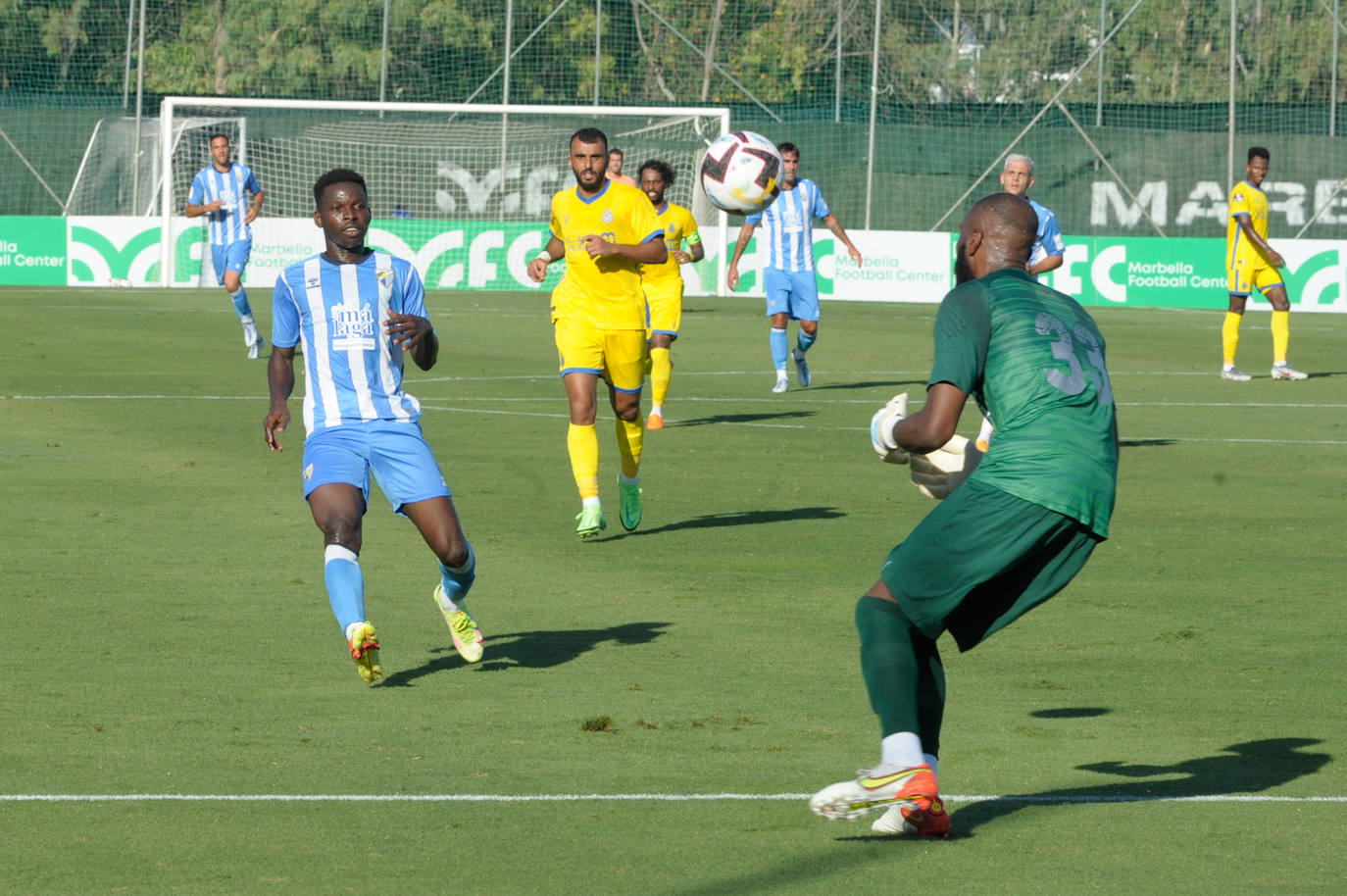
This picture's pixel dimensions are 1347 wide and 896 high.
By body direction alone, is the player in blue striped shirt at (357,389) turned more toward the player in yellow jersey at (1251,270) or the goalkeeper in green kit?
the goalkeeper in green kit

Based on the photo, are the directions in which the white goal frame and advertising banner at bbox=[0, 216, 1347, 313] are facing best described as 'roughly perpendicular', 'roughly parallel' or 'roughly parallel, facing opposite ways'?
roughly parallel

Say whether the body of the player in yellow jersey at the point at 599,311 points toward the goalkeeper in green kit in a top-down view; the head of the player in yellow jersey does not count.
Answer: yes

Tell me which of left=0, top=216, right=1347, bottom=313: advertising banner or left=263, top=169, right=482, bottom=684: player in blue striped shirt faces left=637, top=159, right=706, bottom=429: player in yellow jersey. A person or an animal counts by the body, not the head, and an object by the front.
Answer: the advertising banner

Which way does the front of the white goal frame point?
toward the camera

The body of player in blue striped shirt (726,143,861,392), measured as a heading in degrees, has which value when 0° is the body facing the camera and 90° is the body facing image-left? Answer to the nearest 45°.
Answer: approximately 0°

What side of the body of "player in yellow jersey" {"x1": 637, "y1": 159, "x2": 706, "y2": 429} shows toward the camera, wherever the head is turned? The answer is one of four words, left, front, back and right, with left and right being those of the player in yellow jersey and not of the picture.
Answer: front

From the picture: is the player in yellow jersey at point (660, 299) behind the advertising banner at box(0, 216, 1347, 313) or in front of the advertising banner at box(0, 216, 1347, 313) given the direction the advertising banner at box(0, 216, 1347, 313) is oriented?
in front

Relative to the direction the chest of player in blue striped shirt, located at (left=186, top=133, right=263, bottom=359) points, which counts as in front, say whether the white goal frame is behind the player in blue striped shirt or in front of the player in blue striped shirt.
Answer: behind

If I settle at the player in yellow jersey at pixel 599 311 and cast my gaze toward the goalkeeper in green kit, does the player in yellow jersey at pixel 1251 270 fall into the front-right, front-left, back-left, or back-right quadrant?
back-left

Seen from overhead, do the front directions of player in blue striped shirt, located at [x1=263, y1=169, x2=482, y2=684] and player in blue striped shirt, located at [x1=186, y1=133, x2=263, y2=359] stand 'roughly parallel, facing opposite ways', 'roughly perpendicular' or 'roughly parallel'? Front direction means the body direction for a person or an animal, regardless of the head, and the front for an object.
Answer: roughly parallel

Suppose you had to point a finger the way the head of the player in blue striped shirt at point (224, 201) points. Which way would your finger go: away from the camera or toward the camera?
toward the camera

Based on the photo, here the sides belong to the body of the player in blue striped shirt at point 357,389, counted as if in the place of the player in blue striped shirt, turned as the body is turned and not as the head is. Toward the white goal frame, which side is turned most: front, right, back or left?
back

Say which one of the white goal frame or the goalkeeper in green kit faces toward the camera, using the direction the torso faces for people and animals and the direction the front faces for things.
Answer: the white goal frame
